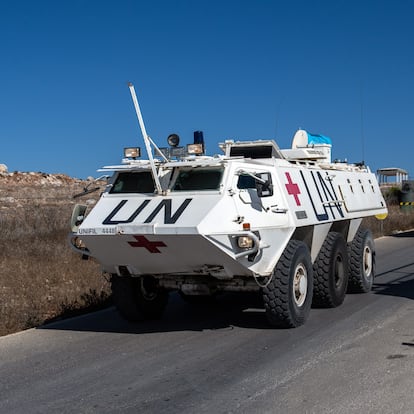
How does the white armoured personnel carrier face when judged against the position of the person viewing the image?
facing the viewer and to the left of the viewer
